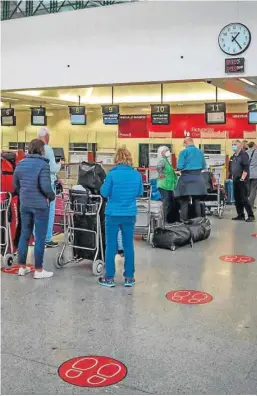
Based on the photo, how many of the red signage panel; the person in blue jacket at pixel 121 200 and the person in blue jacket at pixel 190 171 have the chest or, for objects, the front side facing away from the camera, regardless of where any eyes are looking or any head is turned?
2

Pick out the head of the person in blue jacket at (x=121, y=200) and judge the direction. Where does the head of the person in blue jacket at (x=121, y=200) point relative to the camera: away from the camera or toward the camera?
away from the camera

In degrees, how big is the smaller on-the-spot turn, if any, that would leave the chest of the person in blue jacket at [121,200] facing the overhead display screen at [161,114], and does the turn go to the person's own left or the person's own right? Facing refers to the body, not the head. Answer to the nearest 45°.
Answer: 0° — they already face it

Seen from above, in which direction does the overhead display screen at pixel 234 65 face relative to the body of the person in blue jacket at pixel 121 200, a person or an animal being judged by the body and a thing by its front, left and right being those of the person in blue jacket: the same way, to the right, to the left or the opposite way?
the opposite way

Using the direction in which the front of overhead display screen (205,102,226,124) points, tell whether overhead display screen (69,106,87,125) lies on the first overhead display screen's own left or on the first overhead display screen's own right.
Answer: on the first overhead display screen's own right

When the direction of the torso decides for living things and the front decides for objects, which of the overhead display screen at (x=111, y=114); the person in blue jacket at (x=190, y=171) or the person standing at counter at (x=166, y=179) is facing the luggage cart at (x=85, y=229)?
the overhead display screen

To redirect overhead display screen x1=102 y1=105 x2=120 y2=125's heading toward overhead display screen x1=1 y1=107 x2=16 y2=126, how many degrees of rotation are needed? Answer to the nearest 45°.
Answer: approximately 135° to its right

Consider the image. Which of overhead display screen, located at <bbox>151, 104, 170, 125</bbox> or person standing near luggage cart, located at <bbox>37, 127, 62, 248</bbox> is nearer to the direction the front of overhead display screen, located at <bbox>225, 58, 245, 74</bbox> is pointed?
the person standing near luggage cart

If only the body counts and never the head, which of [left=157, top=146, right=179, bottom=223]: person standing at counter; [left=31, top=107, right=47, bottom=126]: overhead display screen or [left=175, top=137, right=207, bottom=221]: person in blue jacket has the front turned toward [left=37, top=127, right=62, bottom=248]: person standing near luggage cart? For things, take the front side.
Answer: the overhead display screen

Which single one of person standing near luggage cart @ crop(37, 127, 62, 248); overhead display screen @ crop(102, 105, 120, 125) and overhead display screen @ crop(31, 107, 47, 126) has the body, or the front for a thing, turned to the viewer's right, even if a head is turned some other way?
the person standing near luggage cart

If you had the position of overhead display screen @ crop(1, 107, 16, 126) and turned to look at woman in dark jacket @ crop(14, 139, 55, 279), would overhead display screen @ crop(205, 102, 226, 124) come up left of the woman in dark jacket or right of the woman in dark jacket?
left
